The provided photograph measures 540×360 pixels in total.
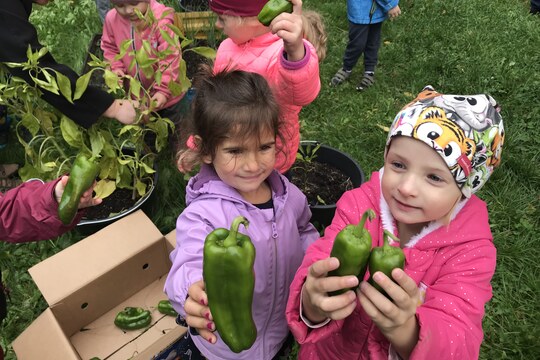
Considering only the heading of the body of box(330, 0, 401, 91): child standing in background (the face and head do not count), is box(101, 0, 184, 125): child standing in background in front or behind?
in front

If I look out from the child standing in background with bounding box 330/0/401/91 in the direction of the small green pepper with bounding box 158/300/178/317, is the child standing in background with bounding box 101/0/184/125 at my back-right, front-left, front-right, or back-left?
front-right

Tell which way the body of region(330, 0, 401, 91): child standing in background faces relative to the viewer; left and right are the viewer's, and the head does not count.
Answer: facing the viewer and to the left of the viewer

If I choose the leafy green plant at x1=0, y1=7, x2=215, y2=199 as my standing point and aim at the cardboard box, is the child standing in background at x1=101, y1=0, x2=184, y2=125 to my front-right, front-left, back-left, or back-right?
back-left

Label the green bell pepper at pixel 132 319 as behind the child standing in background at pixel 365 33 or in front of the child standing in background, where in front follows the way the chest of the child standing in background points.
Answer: in front

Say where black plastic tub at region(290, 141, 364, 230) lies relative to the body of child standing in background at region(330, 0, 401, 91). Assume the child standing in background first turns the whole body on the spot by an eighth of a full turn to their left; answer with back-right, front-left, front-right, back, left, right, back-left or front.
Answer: front

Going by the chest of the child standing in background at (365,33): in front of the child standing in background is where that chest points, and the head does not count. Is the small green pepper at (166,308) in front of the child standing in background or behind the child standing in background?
in front
